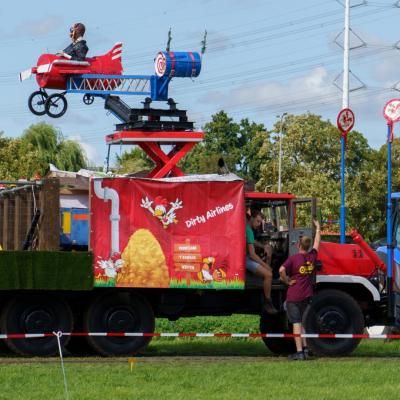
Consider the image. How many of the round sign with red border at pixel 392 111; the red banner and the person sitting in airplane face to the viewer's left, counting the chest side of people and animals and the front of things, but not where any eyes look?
1

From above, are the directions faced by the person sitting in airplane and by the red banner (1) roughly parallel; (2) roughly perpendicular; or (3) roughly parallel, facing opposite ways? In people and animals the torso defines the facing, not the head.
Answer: roughly perpendicular

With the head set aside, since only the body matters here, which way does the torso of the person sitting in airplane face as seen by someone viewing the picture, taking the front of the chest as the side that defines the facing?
to the viewer's left

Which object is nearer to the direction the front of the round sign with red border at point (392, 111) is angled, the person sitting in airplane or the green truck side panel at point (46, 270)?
the green truck side panel

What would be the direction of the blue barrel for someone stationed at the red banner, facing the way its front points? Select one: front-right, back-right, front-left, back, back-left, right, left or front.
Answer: back

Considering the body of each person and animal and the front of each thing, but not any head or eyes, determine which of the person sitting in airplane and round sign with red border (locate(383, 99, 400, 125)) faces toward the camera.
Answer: the round sign with red border

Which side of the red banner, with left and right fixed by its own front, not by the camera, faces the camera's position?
front

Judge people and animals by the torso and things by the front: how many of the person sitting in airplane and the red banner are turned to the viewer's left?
1

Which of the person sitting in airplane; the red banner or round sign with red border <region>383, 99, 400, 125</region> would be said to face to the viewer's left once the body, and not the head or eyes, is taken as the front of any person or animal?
the person sitting in airplane

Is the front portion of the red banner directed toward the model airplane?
no

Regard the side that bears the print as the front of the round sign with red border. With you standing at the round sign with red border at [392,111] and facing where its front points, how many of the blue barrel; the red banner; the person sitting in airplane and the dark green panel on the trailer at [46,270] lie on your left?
0

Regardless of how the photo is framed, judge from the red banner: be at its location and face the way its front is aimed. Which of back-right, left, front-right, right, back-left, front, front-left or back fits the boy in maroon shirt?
left

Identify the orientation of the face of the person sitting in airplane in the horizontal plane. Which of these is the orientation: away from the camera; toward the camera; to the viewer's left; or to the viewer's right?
to the viewer's left

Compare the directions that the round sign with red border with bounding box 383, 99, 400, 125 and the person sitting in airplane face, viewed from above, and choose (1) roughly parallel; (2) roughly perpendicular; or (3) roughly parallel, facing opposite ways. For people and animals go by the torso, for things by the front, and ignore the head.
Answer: roughly perpendicular

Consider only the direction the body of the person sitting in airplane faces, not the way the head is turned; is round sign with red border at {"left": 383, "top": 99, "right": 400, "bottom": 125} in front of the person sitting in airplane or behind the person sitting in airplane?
behind

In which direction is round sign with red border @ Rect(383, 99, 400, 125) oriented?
toward the camera
